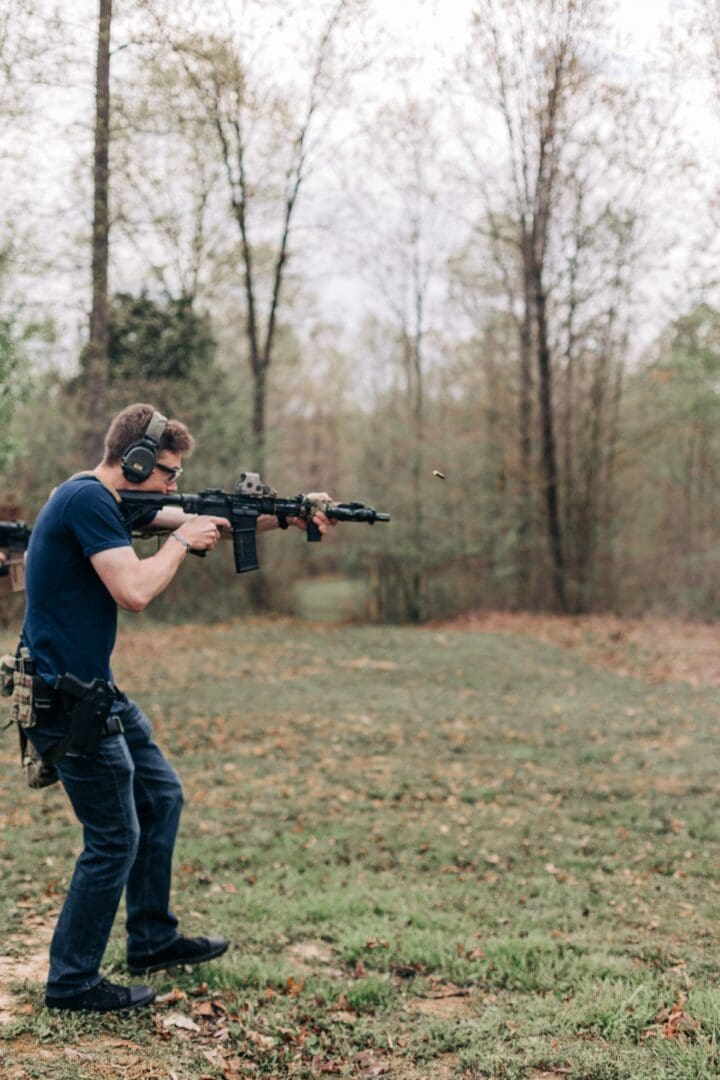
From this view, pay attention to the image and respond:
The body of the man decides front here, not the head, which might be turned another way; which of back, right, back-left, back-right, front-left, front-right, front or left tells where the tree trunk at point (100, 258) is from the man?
left

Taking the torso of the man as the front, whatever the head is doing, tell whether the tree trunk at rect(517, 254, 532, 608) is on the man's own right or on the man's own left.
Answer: on the man's own left

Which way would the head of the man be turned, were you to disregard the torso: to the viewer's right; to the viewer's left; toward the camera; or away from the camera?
to the viewer's right

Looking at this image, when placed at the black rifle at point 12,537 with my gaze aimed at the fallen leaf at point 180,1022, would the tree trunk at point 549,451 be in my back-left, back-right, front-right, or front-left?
back-left

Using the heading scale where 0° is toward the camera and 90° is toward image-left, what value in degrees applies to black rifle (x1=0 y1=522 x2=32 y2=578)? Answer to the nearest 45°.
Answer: approximately 270°

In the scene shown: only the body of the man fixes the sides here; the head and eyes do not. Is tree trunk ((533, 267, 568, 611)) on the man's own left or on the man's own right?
on the man's own left

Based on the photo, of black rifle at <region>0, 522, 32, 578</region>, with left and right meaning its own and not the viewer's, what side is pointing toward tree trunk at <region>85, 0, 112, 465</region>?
left

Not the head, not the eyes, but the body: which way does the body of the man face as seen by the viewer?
to the viewer's right
